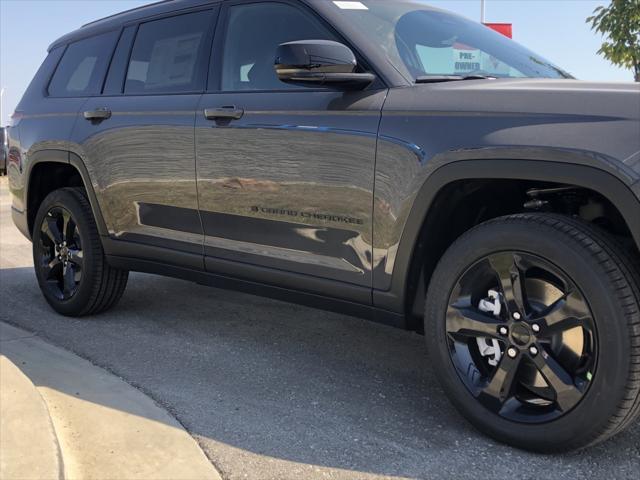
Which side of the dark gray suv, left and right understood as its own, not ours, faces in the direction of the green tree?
left

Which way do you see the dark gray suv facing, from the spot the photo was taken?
facing the viewer and to the right of the viewer

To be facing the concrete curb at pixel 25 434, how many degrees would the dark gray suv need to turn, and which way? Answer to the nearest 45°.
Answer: approximately 90° to its right

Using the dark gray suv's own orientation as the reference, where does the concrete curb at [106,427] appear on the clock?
The concrete curb is roughly at 4 o'clock from the dark gray suv.
